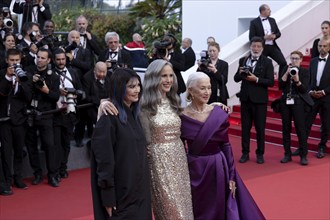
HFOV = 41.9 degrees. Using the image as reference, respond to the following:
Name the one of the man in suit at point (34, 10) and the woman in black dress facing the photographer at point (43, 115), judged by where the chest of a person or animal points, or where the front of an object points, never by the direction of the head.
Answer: the man in suit

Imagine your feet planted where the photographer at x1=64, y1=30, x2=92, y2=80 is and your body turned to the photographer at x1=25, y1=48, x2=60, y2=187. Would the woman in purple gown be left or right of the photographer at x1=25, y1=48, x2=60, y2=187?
left

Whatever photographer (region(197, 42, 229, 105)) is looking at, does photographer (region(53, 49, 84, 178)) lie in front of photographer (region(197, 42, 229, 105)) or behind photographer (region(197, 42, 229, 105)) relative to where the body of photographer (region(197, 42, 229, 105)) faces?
in front

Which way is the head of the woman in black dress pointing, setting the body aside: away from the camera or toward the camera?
toward the camera

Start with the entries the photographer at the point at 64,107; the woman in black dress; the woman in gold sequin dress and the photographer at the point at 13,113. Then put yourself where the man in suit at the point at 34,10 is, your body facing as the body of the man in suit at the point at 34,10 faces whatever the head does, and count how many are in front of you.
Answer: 4

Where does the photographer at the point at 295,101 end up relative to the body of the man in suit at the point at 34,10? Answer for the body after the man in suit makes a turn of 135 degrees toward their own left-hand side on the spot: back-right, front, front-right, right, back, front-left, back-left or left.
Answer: right

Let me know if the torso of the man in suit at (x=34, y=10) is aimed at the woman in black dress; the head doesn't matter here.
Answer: yes

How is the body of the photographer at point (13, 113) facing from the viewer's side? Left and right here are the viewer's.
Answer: facing the viewer and to the right of the viewer

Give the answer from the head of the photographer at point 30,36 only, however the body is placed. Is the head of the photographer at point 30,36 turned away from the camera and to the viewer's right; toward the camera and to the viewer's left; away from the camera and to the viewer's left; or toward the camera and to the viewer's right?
toward the camera and to the viewer's right

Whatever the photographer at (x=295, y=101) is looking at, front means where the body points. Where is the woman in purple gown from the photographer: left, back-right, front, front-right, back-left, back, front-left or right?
front

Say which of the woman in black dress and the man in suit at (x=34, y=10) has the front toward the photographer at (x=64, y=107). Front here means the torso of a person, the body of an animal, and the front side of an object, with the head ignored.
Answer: the man in suit

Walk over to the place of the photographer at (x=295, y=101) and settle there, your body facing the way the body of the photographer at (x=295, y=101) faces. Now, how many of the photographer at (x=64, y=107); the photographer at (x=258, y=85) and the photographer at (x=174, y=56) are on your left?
0

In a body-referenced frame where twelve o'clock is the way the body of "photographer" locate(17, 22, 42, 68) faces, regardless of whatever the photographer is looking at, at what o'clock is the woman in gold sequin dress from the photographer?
The woman in gold sequin dress is roughly at 1 o'clock from the photographer.

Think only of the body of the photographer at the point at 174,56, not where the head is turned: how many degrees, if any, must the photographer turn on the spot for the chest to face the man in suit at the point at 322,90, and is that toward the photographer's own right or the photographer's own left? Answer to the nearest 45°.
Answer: approximately 135° to the photographer's own left

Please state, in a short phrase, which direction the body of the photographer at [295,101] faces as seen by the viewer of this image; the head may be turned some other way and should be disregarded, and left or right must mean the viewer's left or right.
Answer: facing the viewer

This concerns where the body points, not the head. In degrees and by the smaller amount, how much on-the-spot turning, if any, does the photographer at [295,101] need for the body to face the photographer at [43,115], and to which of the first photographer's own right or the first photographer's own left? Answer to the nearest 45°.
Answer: approximately 45° to the first photographer's own right
